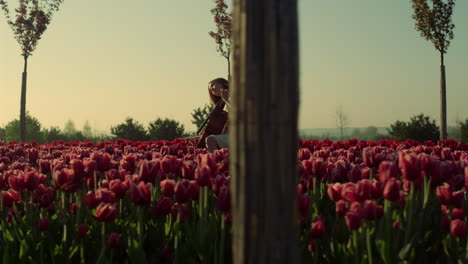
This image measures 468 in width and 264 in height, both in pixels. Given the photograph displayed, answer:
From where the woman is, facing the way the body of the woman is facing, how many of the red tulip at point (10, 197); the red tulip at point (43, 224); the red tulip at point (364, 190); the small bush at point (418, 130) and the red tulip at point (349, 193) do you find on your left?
1

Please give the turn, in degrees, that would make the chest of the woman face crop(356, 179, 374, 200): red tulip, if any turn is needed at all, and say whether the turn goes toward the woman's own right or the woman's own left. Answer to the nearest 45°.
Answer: approximately 45° to the woman's own right

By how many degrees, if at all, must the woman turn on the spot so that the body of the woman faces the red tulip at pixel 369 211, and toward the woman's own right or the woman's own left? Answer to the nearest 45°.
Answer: approximately 45° to the woman's own right

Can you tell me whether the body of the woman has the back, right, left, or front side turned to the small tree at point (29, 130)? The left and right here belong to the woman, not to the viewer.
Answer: right

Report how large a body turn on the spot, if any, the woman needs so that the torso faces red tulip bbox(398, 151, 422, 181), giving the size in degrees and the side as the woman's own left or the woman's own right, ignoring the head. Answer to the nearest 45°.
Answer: approximately 90° to the woman's own left

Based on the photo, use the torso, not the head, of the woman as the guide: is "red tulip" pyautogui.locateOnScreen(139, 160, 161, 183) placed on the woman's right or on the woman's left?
on the woman's right
